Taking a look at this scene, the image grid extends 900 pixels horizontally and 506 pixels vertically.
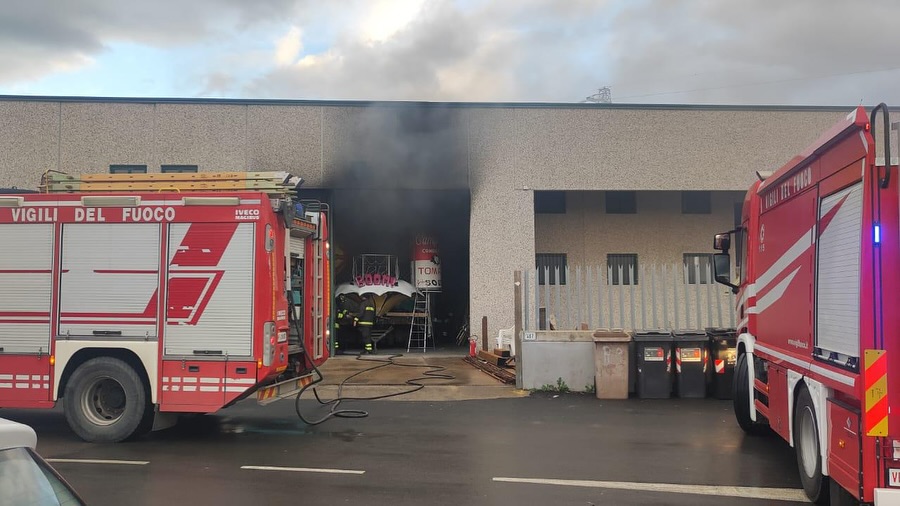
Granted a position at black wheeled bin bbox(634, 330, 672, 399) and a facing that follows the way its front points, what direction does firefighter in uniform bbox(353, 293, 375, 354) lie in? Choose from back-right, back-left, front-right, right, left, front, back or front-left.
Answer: back-right

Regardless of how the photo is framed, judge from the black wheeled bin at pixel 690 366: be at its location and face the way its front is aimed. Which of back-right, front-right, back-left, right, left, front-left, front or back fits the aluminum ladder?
back-right

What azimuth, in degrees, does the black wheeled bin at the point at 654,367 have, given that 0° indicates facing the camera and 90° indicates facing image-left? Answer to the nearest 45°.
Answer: approximately 0°

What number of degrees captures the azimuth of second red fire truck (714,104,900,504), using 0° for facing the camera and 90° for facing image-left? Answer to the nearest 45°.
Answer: approximately 135°

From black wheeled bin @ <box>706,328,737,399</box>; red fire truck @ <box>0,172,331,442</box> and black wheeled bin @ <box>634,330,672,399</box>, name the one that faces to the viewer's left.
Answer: the red fire truck

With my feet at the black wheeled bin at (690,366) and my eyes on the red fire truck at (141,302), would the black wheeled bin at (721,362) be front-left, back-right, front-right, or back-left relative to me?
back-left

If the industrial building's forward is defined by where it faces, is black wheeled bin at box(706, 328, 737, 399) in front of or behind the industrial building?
in front

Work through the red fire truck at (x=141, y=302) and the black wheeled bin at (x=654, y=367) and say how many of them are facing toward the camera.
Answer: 1

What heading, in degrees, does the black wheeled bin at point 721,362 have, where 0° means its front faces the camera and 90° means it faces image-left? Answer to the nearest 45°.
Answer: approximately 0°

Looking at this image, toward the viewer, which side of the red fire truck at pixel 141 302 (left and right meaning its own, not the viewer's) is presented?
left
